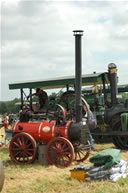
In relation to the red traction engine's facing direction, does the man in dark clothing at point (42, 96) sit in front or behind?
behind

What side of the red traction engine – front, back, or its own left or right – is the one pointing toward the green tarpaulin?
front

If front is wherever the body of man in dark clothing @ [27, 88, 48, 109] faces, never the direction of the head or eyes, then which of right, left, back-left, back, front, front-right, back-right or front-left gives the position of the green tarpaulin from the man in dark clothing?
left

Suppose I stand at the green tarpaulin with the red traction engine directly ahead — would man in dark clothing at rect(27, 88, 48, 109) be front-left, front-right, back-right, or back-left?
front-right

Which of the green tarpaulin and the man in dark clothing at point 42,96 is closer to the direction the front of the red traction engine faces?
the green tarpaulin
